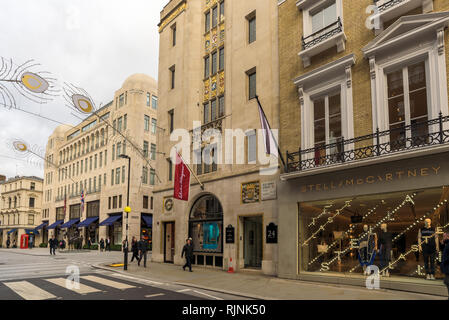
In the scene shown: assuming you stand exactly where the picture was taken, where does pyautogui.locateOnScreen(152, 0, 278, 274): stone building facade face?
facing the viewer and to the left of the viewer

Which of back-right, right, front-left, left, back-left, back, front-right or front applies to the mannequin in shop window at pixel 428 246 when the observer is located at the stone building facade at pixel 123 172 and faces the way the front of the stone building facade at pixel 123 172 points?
front-left

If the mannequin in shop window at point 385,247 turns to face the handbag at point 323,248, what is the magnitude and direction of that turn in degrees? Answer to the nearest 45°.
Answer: approximately 90° to its right

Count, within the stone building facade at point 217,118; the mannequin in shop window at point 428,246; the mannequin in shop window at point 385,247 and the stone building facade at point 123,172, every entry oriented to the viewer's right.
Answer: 0

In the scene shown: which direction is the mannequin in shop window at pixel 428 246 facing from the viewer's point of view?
toward the camera

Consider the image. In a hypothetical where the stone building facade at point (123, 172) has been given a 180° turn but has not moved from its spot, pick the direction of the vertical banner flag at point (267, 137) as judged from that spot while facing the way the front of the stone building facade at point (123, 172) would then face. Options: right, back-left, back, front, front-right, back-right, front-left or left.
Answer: back-right

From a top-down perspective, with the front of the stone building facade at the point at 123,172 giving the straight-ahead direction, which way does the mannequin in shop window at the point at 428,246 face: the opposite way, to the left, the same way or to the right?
the same way

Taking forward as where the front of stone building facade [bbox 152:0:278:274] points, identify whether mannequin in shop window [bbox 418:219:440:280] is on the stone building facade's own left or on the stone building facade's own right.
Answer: on the stone building facade's own left

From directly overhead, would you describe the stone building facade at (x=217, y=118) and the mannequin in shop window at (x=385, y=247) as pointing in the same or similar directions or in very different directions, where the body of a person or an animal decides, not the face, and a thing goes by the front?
same or similar directions

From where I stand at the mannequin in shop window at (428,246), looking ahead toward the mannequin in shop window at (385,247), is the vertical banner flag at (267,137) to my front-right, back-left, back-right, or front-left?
front-left

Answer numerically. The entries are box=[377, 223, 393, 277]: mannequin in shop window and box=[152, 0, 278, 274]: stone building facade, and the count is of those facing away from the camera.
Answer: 0
